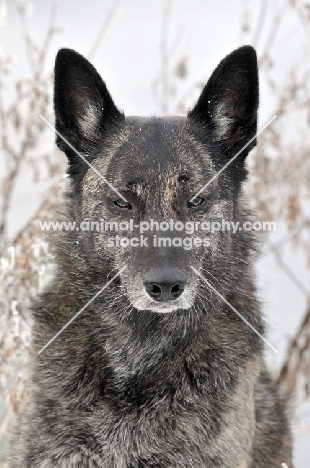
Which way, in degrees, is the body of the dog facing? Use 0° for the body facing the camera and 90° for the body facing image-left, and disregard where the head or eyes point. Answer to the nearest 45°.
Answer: approximately 0°
